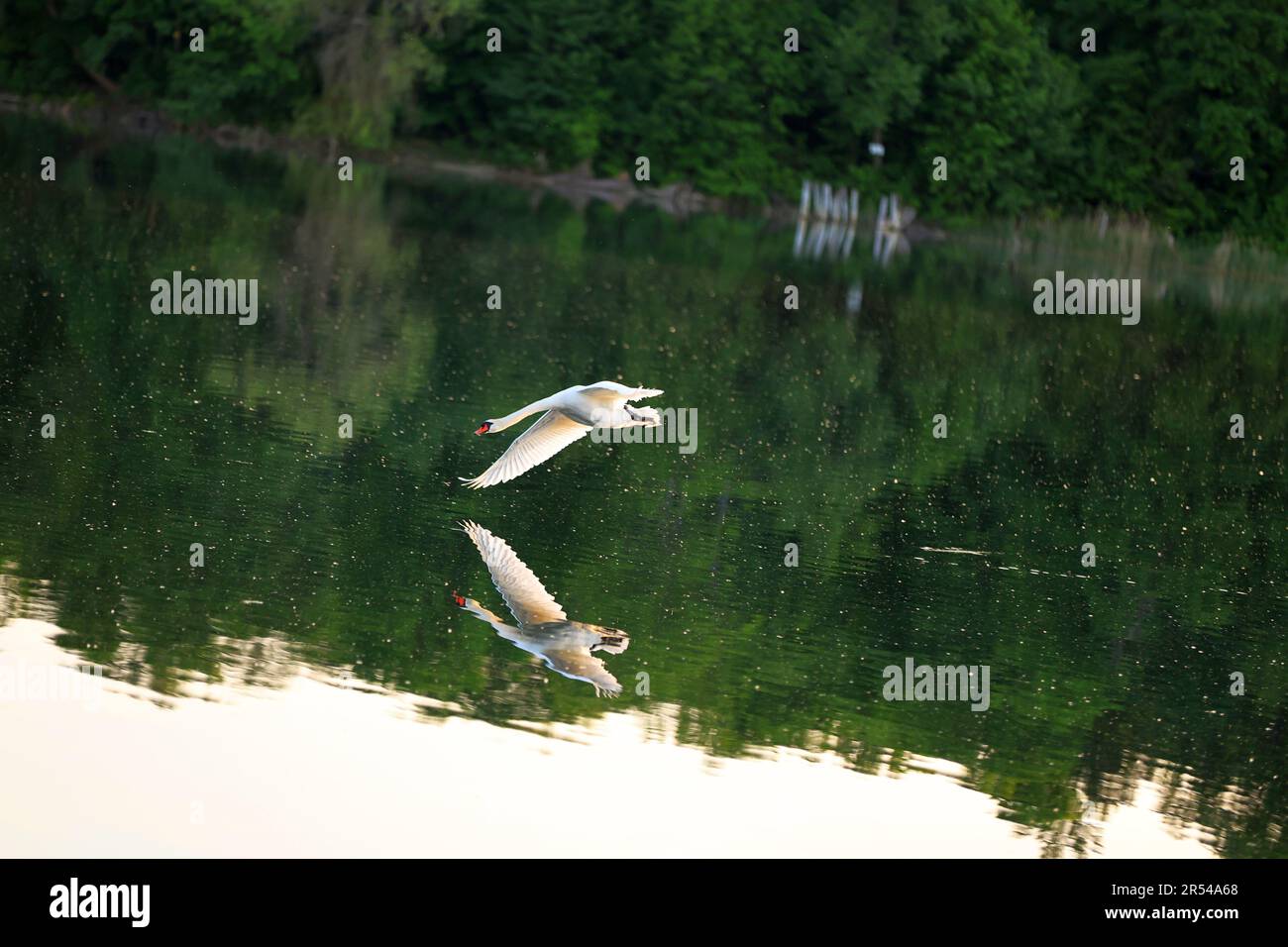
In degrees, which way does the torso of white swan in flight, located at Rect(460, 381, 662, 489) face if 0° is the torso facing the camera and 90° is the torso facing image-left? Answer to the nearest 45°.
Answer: approximately 90°
